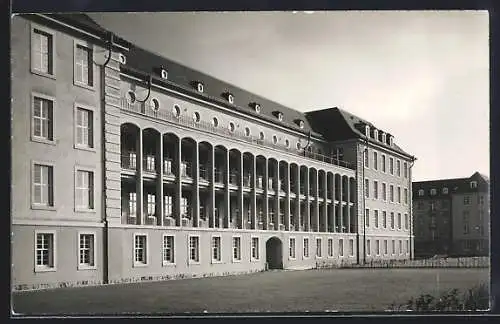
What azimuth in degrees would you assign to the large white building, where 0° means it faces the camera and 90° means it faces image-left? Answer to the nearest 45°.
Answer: approximately 315°

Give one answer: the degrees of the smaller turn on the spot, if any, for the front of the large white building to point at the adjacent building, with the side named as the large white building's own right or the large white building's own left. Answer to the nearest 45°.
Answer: approximately 45° to the large white building's own left
